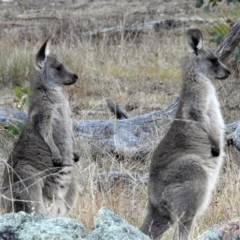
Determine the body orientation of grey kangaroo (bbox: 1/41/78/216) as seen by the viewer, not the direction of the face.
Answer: to the viewer's right

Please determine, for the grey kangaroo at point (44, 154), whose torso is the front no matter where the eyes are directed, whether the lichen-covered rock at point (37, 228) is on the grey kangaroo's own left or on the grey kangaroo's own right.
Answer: on the grey kangaroo's own right

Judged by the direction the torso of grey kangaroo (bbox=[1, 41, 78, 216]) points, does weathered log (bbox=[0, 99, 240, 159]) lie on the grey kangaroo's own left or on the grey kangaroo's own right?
on the grey kangaroo's own left

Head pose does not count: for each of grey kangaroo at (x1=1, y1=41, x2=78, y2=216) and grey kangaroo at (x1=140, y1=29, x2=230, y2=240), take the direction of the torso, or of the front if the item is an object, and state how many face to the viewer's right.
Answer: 2

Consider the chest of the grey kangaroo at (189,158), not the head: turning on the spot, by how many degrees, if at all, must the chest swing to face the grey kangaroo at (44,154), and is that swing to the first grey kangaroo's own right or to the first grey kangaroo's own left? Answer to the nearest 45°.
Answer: approximately 180°

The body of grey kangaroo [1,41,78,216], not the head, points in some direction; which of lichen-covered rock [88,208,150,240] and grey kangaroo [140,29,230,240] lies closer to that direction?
the grey kangaroo

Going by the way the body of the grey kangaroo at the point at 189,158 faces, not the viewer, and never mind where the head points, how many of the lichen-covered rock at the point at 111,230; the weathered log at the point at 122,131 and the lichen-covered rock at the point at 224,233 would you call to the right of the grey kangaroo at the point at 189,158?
2

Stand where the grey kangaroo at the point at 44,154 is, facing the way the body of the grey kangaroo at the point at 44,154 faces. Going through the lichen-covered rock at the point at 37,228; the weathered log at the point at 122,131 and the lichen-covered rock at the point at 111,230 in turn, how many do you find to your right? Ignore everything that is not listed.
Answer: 2

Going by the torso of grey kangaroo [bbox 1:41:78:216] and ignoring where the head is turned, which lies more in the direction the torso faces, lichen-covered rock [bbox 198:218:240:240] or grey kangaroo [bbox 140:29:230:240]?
the grey kangaroo

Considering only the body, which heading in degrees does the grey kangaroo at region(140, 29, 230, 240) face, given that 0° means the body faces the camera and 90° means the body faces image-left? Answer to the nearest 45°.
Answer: approximately 270°

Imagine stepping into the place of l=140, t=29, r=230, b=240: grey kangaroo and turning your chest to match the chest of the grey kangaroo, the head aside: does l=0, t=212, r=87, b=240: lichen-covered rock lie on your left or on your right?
on your right
